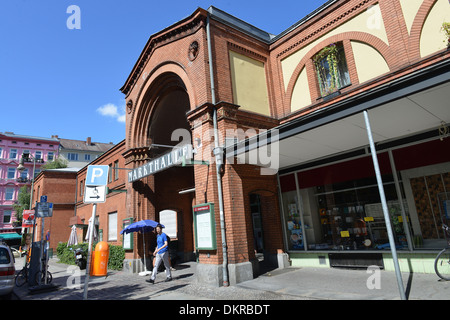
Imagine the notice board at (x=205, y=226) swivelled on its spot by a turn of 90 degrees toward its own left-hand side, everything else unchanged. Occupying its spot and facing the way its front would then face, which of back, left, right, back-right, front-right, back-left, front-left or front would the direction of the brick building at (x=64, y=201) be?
back

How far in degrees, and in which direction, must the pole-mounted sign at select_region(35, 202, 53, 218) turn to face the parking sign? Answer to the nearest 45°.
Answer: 0° — it already faces it

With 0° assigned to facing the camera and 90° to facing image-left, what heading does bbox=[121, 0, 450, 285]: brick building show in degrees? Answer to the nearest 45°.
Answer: approximately 45°

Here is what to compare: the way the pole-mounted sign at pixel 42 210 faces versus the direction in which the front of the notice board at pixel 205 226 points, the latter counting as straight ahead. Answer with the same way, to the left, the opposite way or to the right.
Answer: to the left

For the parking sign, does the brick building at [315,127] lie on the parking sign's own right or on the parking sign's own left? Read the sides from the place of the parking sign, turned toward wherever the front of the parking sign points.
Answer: on the parking sign's own left

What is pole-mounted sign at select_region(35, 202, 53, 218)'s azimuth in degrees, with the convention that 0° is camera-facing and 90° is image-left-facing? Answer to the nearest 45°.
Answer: approximately 0°

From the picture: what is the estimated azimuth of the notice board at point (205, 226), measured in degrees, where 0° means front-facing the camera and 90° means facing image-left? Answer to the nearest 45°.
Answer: approximately 45°

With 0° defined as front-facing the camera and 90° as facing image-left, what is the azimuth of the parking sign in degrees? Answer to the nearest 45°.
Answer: approximately 0°

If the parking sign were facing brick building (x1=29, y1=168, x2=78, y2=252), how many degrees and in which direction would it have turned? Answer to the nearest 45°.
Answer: approximately 180°

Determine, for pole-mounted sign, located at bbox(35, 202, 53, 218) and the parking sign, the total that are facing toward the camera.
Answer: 2

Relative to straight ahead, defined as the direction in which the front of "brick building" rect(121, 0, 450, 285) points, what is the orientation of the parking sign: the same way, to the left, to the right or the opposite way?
to the left
